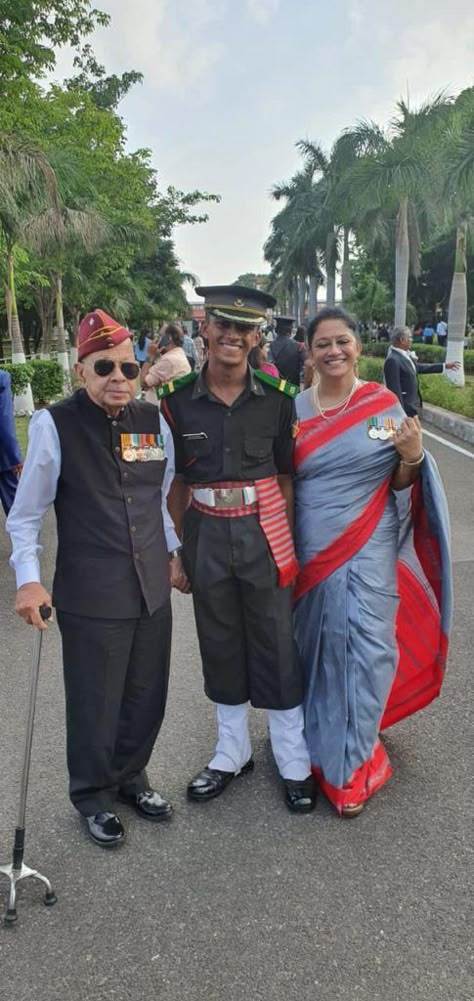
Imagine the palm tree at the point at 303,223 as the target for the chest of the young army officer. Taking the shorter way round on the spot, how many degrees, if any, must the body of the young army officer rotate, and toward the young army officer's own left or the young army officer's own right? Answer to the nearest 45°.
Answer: approximately 180°

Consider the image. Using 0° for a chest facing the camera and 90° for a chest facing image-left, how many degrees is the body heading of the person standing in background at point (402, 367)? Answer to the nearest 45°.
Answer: approximately 270°

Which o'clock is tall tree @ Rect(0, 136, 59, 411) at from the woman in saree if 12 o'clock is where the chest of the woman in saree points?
The tall tree is roughly at 5 o'clock from the woman in saree.

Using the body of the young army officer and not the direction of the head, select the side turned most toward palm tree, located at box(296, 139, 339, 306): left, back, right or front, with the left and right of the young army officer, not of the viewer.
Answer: back

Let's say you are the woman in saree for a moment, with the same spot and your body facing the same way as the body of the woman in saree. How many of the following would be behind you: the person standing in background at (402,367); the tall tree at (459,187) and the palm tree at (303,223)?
3

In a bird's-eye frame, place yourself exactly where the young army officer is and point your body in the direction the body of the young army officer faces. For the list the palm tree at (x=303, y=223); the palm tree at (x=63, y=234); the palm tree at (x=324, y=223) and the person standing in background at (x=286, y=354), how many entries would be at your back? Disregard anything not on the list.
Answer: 4

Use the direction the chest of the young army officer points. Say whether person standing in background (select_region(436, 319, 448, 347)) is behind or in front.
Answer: behind

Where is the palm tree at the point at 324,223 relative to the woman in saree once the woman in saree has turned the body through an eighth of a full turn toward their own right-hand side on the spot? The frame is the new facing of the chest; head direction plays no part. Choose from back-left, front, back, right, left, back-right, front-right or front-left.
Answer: back-right

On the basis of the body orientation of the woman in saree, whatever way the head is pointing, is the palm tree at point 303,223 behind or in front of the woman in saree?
behind
